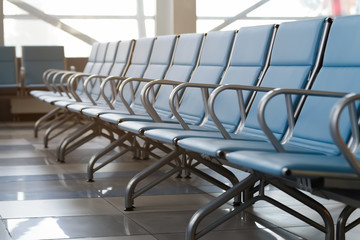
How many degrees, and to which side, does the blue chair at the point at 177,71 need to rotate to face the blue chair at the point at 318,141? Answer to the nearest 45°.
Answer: approximately 45° to its left

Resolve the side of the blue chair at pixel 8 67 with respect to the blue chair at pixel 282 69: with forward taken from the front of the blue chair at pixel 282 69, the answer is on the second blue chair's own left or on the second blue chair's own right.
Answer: on the second blue chair's own right

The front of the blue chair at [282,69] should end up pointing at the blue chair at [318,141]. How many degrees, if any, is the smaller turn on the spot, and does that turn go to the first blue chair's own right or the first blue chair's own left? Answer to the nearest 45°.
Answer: approximately 45° to the first blue chair's own left

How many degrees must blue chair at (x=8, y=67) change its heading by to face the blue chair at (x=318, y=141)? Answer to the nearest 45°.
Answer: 0° — it already faces it

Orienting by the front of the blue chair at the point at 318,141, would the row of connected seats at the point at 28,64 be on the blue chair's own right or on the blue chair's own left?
on the blue chair's own right

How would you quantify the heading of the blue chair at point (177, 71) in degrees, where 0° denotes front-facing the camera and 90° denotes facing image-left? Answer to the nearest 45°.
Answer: approximately 45°

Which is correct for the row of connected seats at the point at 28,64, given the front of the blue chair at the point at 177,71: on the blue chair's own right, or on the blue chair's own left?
on the blue chair's own right

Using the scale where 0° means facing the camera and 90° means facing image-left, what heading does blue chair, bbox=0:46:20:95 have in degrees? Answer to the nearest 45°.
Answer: approximately 0°
